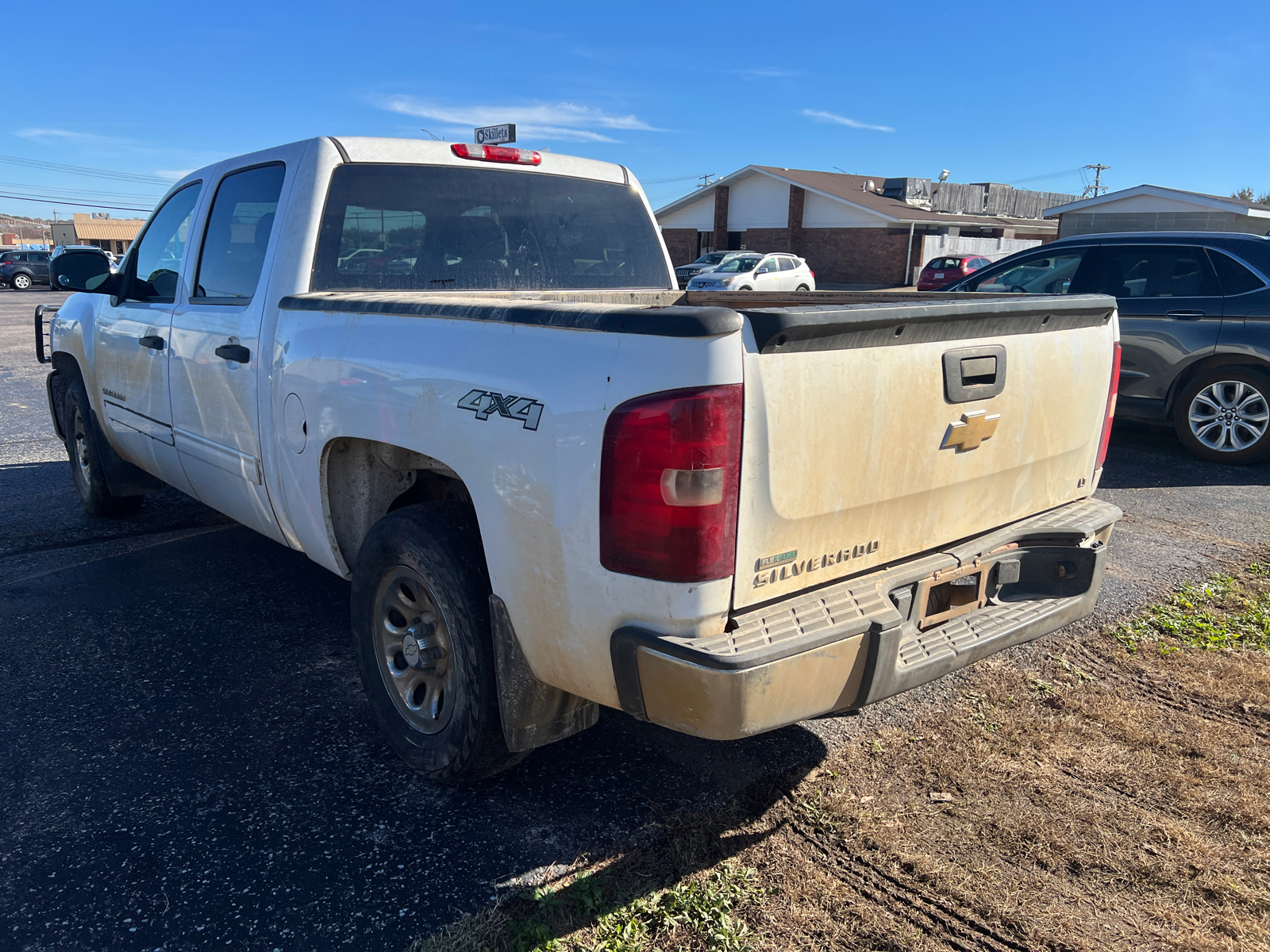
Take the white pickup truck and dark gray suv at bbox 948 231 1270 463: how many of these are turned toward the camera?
0

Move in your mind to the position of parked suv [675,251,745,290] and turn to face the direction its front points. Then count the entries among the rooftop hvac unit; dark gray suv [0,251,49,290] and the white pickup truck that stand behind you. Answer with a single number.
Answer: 1

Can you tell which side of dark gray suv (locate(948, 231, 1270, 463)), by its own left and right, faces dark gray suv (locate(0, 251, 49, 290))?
front

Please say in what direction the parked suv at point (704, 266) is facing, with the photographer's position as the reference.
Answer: facing the viewer and to the left of the viewer

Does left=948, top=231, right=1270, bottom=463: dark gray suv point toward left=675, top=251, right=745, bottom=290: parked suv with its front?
no

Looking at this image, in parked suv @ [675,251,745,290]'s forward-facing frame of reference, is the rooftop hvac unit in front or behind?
behind

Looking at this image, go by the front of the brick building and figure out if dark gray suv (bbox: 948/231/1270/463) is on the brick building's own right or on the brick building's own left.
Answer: on the brick building's own left

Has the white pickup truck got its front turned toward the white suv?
no

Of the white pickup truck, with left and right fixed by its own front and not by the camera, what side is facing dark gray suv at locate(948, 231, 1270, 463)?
right

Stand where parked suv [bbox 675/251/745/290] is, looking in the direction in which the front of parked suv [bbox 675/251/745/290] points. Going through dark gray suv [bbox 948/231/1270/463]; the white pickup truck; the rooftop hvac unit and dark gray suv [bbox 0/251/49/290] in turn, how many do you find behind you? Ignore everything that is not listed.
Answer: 1

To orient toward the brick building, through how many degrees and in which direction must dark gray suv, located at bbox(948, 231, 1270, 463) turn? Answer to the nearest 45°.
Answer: approximately 90° to its right

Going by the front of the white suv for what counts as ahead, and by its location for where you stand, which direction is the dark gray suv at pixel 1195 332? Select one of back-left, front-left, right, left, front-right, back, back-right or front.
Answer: front-left

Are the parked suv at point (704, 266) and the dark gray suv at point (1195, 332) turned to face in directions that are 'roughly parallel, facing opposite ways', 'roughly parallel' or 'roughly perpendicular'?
roughly perpendicular

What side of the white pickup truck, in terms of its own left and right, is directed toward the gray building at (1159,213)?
right

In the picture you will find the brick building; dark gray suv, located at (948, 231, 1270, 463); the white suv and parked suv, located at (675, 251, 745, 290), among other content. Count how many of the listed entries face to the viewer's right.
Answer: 0

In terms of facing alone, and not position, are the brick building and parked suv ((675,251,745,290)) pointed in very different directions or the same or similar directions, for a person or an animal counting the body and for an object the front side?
same or similar directions

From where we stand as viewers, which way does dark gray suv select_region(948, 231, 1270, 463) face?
facing to the left of the viewer

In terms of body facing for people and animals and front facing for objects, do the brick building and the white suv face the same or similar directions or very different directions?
same or similar directions

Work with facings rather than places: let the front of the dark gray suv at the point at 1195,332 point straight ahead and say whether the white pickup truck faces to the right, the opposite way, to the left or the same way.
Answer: the same way
